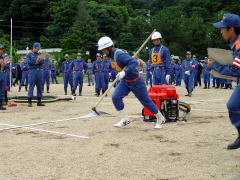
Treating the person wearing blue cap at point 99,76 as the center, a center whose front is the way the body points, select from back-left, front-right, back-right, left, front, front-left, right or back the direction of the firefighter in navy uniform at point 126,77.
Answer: front

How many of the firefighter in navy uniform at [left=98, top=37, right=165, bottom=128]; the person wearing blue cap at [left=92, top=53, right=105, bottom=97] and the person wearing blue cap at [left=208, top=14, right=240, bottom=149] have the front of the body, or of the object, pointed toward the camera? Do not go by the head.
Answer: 1

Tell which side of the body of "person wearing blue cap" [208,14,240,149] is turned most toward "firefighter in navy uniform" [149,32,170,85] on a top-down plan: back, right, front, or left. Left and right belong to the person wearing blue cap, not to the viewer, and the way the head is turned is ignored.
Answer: right

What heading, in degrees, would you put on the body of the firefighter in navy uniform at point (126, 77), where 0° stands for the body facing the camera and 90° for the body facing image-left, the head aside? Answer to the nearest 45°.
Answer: approximately 90°

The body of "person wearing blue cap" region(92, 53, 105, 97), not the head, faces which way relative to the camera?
toward the camera

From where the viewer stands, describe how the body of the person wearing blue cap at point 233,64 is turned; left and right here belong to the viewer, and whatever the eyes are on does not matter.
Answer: facing to the left of the viewer

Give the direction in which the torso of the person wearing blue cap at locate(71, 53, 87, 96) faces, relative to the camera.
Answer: toward the camera

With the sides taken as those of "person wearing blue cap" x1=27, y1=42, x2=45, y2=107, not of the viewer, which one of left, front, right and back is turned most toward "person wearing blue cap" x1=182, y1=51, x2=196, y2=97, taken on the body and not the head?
left

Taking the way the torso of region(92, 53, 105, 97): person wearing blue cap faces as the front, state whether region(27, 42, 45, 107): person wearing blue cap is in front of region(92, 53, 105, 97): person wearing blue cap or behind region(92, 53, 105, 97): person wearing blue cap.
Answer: in front

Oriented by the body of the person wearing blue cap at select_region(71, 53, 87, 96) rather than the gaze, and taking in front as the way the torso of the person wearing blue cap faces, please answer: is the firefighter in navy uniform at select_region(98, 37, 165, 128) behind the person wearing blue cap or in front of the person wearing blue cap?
in front

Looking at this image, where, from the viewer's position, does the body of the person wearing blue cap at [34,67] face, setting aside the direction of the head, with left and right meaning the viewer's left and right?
facing the viewer and to the right of the viewer

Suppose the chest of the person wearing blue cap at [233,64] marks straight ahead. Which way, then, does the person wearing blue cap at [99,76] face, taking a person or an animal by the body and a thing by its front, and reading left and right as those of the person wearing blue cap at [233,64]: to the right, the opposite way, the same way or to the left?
to the left

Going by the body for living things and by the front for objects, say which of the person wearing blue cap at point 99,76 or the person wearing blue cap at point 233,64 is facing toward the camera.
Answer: the person wearing blue cap at point 99,76

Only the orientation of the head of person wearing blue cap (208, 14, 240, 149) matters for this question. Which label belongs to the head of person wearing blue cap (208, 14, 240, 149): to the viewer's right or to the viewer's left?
to the viewer's left
